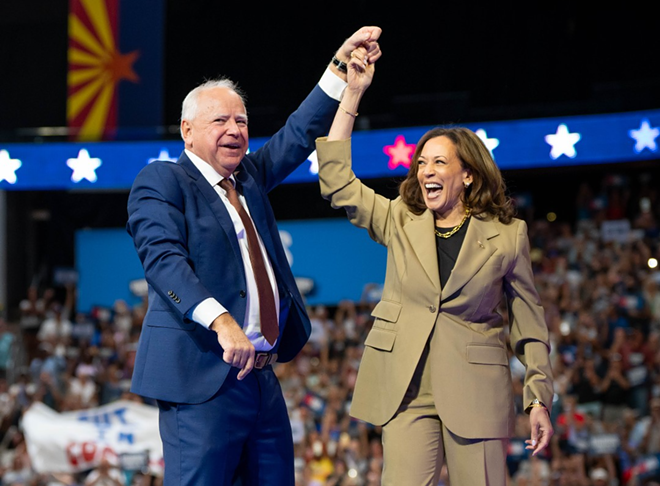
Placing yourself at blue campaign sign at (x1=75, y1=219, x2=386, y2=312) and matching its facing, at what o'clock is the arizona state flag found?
The arizona state flag is roughly at 3 o'clock from the blue campaign sign.

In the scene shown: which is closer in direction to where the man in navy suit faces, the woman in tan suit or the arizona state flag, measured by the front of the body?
the woman in tan suit

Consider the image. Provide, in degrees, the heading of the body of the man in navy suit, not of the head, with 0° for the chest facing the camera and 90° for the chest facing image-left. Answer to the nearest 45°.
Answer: approximately 315°

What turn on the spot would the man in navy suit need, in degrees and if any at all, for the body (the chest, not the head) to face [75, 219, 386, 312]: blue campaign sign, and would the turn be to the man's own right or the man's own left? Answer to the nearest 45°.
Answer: approximately 135° to the man's own left

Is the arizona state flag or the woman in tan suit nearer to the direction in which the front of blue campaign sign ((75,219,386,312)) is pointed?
the woman in tan suit

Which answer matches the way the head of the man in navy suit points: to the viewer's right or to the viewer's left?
to the viewer's right

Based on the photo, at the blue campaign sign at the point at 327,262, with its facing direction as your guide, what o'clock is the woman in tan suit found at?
The woman in tan suit is roughly at 12 o'clock from the blue campaign sign.
